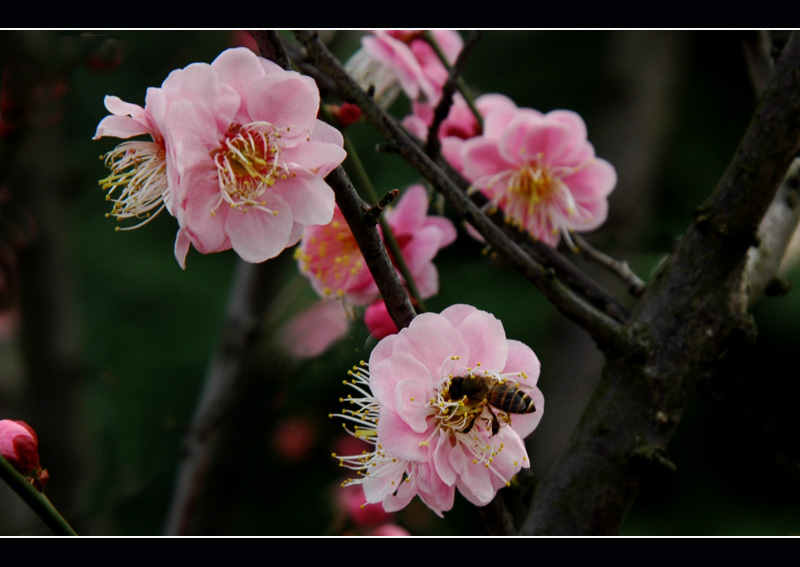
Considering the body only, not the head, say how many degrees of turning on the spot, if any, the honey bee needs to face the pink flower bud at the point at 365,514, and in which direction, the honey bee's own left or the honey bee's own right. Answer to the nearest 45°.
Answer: approximately 90° to the honey bee's own right

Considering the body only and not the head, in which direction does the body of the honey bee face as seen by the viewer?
to the viewer's left
